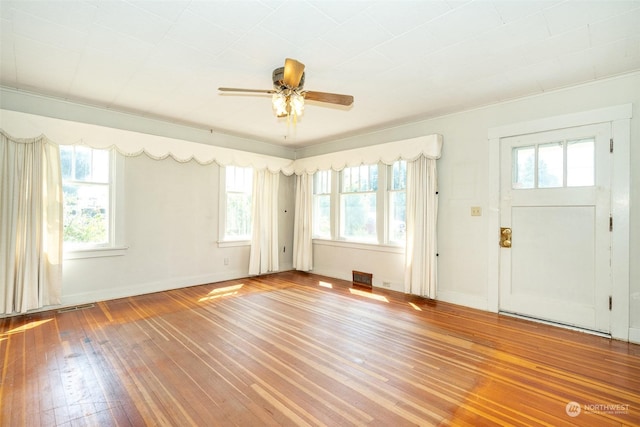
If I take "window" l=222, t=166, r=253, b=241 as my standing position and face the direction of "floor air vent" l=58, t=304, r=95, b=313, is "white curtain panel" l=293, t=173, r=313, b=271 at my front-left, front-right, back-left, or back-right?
back-left

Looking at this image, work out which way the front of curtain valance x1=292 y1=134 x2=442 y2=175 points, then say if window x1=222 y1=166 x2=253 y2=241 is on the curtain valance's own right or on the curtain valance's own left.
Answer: on the curtain valance's own right

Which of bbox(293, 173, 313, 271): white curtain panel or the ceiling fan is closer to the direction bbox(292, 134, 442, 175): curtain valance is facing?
the ceiling fan

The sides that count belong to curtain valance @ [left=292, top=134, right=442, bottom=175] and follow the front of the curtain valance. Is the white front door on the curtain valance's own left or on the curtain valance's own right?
on the curtain valance's own left

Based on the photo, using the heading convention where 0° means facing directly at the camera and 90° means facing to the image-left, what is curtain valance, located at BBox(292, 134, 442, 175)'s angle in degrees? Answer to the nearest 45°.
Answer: approximately 45°

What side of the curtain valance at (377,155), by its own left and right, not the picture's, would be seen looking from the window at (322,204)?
right

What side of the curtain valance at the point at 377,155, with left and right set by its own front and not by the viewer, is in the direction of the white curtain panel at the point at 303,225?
right

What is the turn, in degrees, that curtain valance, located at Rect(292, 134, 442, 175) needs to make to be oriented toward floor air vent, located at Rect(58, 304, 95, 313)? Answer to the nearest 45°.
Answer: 0° — it already faces it

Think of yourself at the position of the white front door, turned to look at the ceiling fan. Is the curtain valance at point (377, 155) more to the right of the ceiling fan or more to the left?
right
